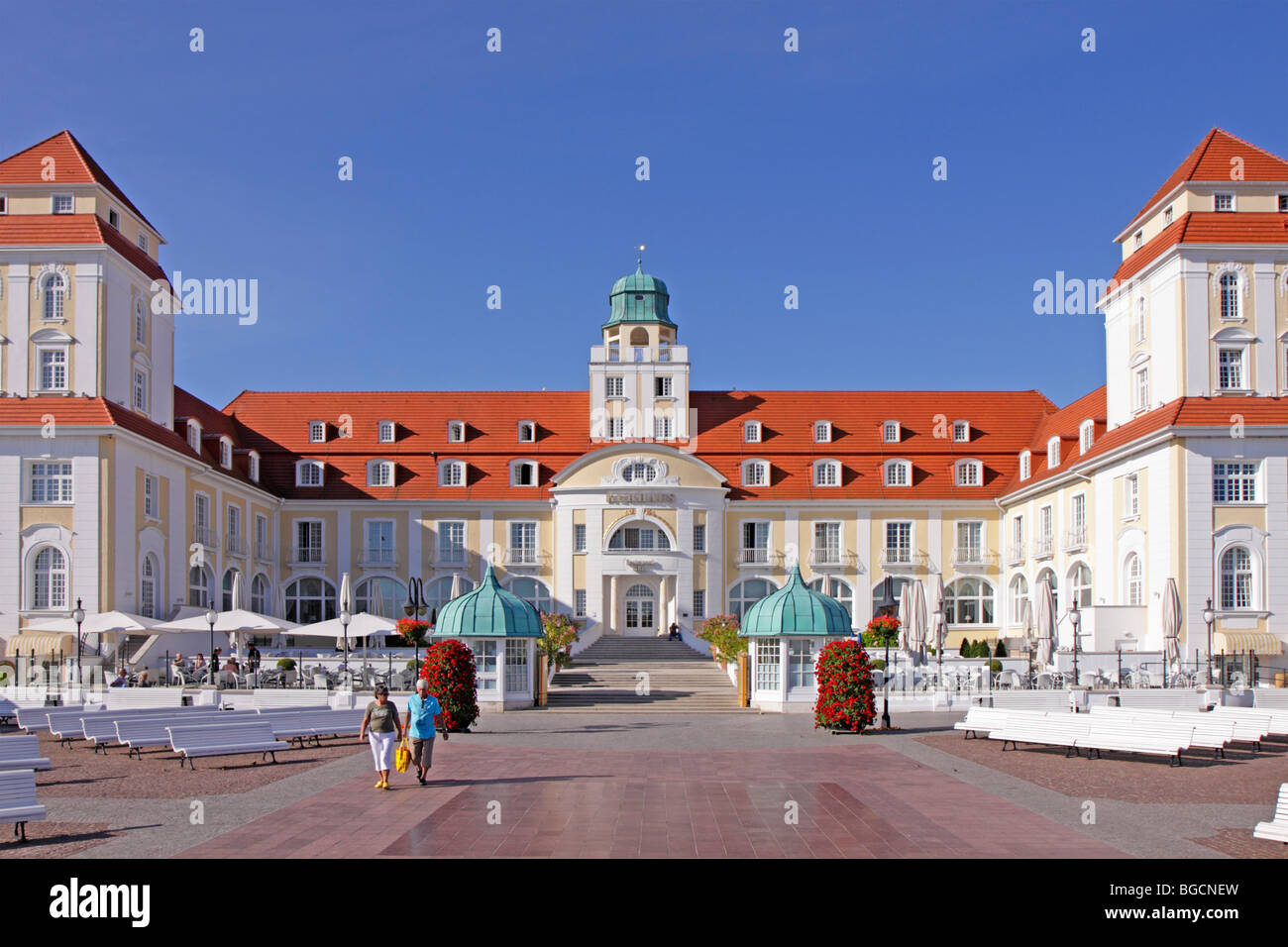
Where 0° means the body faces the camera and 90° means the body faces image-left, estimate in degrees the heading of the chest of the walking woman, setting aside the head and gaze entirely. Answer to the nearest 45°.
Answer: approximately 0°

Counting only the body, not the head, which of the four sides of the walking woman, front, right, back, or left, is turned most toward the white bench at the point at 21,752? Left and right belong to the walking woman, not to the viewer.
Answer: right

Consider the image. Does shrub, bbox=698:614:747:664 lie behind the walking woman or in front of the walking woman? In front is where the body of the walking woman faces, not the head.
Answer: behind

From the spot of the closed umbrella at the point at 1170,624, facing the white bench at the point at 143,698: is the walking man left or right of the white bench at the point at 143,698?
left

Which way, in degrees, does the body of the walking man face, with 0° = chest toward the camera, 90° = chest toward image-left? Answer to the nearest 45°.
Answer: approximately 0°

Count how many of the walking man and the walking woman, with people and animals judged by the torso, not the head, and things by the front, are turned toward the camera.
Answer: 2

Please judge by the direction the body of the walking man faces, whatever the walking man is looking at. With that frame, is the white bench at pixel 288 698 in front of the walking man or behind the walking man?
behind

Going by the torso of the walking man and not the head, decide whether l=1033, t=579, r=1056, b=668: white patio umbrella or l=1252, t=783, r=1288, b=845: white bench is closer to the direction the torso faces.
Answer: the white bench
